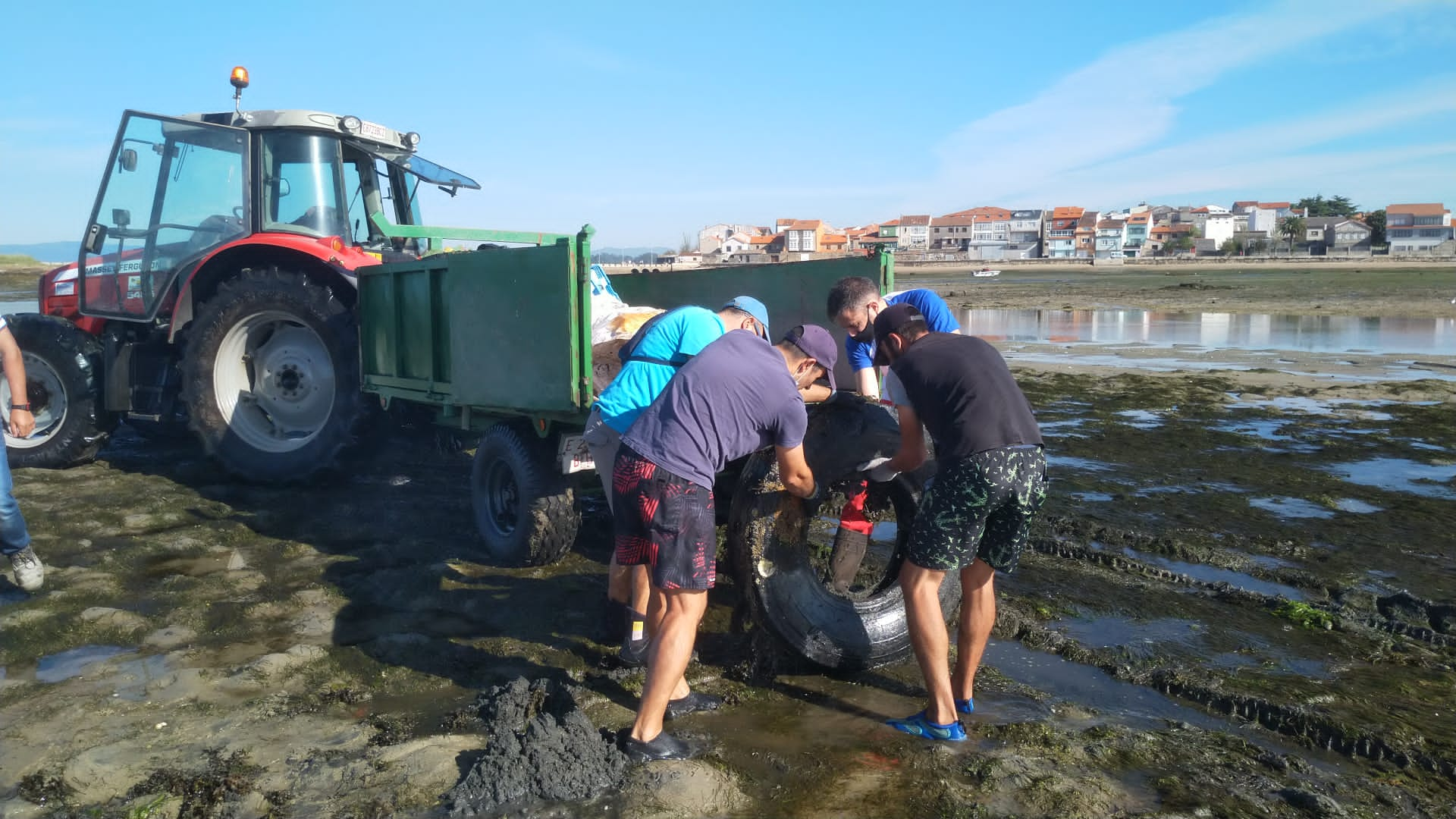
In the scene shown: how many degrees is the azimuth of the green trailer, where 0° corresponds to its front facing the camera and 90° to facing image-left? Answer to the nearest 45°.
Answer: approximately 135°

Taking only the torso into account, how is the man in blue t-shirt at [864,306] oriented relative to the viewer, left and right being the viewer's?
facing the viewer and to the left of the viewer

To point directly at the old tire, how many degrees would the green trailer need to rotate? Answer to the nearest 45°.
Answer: approximately 180°

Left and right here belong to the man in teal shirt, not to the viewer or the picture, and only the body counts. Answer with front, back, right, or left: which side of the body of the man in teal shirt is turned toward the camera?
right

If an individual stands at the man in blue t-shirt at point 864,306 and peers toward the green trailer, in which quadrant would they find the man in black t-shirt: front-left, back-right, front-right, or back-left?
back-left

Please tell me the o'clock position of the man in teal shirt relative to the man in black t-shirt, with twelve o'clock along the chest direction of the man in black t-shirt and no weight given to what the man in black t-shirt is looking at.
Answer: The man in teal shirt is roughly at 11 o'clock from the man in black t-shirt.

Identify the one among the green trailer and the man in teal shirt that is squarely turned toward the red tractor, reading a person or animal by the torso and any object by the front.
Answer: the green trailer

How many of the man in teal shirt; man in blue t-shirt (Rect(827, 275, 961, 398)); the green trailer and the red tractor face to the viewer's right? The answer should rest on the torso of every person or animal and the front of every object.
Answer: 1

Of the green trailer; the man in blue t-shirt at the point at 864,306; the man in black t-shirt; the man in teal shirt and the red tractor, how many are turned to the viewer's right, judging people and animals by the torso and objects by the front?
1

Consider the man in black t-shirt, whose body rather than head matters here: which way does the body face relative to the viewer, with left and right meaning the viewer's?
facing away from the viewer and to the left of the viewer

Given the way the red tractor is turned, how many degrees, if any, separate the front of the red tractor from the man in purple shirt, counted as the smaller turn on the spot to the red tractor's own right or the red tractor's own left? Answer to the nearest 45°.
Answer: approximately 135° to the red tractor's own left

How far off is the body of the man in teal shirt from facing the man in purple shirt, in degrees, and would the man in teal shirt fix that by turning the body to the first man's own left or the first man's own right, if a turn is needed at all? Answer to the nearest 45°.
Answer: approximately 90° to the first man's own right

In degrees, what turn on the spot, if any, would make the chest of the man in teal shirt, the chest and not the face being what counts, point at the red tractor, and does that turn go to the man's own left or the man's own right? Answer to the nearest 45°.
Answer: approximately 135° to the man's own left

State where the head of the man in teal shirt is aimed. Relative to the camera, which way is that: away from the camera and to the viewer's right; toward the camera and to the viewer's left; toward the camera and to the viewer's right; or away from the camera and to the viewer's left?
away from the camera and to the viewer's right

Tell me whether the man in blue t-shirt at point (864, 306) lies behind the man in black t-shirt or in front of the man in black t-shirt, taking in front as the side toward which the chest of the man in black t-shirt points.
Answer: in front

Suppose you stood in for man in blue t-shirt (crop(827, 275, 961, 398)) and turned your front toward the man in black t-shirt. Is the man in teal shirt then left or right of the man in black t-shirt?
right

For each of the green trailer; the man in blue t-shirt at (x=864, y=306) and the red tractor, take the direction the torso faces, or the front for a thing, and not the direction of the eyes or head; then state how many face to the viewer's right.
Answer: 0

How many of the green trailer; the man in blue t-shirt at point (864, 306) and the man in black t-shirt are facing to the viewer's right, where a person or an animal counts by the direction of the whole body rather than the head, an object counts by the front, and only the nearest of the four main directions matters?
0

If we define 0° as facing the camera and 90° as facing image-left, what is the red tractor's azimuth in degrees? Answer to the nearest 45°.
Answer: approximately 135°
